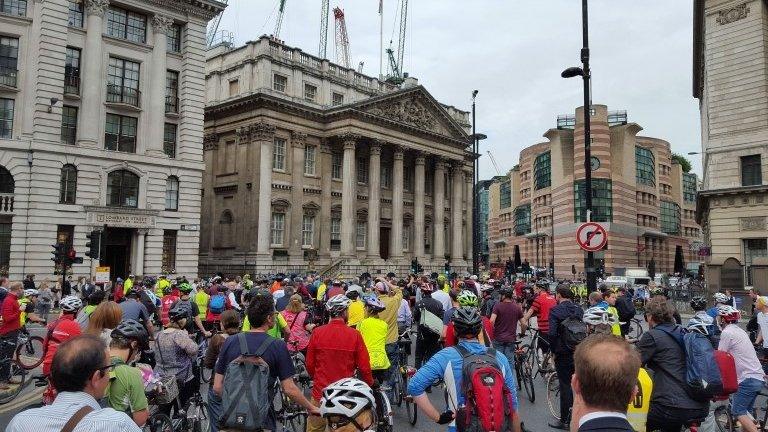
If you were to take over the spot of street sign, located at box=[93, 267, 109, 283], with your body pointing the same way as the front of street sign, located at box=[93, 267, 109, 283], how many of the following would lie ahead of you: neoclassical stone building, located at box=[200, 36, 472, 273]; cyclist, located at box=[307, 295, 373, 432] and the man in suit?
2

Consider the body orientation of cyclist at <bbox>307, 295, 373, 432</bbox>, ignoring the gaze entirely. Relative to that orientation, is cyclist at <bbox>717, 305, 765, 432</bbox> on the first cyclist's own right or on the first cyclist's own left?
on the first cyclist's own right

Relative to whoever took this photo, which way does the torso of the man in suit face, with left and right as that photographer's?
facing away from the viewer

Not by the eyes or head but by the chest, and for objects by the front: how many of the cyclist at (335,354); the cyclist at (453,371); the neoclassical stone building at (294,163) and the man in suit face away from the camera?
3

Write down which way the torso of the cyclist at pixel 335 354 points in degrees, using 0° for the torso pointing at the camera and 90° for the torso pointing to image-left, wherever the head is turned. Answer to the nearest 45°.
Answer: approximately 180°

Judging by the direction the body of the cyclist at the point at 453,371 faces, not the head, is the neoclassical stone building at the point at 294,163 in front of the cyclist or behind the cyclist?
in front

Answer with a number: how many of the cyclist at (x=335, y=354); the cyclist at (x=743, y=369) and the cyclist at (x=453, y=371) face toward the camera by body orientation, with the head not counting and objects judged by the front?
0

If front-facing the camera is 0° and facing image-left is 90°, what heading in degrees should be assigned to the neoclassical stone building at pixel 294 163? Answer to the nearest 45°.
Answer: approximately 315°

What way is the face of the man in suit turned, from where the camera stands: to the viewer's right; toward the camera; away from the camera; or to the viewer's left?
away from the camera

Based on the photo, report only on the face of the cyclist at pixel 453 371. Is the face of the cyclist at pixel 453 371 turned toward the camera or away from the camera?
away from the camera

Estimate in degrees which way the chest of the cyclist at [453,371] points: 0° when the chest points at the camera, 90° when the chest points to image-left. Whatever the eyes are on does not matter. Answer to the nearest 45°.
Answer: approximately 180°

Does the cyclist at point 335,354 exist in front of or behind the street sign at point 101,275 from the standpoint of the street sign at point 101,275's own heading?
in front

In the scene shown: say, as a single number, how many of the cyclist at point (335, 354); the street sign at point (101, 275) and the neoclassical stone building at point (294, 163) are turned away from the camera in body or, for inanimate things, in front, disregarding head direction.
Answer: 1

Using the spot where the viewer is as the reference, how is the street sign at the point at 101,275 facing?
facing the viewer

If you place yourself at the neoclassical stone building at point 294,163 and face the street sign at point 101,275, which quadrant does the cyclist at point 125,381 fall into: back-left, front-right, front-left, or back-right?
front-left

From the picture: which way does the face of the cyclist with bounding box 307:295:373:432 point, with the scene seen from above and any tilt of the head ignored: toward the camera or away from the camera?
away from the camera
